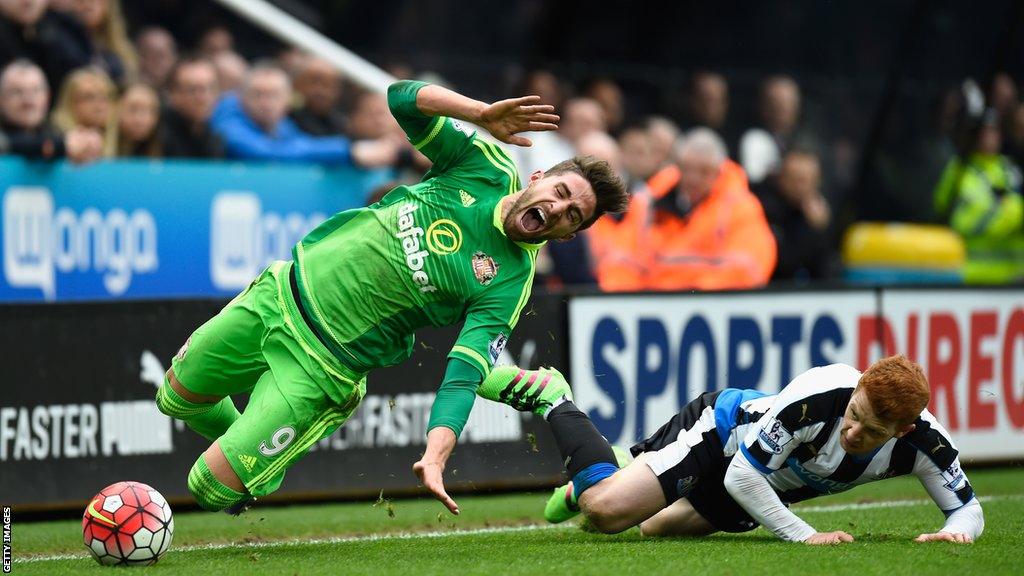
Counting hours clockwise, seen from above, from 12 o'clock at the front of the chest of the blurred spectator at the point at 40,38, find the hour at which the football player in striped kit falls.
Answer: The football player in striped kit is roughly at 11 o'clock from the blurred spectator.

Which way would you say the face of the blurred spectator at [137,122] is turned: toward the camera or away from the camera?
toward the camera

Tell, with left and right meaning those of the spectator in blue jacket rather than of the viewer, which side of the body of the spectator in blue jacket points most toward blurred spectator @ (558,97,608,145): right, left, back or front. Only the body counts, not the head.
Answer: left

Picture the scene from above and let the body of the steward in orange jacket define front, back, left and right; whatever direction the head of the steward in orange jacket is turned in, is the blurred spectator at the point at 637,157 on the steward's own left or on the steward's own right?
on the steward's own right

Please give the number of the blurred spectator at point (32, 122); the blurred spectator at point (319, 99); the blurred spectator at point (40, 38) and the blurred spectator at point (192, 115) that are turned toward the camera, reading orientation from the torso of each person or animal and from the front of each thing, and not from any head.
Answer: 4

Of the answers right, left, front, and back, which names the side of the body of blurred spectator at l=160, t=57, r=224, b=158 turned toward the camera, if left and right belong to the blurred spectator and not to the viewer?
front

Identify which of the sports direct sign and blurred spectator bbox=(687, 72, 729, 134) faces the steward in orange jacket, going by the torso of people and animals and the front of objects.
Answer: the blurred spectator

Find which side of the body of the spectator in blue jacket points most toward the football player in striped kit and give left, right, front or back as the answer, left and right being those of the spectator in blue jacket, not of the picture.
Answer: front

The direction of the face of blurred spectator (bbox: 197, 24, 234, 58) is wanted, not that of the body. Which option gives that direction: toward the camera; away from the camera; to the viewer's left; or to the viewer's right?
toward the camera

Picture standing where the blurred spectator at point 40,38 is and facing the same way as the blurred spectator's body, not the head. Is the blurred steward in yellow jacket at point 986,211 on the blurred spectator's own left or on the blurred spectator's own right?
on the blurred spectator's own left

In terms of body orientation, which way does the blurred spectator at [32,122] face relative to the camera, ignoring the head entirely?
toward the camera

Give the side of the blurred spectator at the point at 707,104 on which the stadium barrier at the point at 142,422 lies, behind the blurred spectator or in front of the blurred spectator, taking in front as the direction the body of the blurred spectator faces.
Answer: in front

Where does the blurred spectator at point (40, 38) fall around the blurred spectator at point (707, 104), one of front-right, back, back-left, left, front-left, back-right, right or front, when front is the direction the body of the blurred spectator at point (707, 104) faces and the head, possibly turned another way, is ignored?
front-right

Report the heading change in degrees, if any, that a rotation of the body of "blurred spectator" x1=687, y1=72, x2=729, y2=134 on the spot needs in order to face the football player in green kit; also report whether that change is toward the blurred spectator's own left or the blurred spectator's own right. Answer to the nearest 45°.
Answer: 0° — they already face them

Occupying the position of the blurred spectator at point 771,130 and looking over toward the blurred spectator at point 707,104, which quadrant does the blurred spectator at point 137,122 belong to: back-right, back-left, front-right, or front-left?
front-left

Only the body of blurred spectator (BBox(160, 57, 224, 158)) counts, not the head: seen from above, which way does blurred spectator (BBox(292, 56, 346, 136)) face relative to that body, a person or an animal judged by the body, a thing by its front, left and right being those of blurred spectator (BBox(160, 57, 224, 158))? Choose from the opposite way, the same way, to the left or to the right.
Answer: the same way

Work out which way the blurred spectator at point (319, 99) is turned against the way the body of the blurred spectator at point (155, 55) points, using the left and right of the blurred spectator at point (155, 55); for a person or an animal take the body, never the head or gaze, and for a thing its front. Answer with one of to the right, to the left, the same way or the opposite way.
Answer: the same way

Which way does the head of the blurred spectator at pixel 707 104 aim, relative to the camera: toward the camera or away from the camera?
toward the camera
